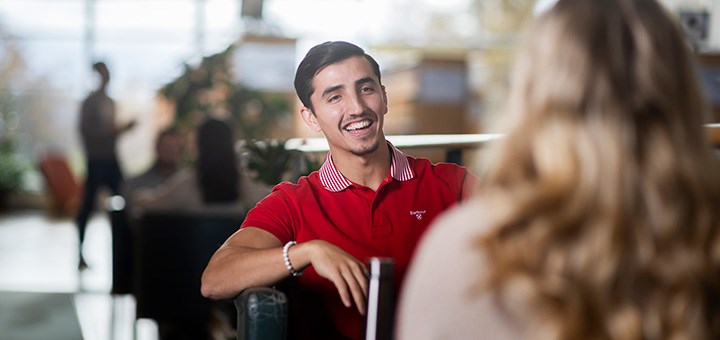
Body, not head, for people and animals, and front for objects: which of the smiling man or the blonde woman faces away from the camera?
the blonde woman

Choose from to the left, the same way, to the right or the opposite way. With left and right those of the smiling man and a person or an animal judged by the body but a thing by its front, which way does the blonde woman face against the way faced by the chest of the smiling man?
the opposite way

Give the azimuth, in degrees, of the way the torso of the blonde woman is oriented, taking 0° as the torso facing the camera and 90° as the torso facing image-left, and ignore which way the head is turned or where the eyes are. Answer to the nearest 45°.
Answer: approximately 180°

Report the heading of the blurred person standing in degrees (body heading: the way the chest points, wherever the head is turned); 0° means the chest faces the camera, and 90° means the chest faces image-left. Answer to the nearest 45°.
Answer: approximately 270°

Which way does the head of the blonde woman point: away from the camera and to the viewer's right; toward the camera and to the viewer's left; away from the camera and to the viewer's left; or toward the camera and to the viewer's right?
away from the camera and to the viewer's left

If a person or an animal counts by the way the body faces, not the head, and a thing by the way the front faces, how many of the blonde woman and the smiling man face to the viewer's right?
0

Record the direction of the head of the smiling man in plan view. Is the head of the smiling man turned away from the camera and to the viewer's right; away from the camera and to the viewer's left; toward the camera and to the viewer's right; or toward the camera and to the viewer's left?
toward the camera and to the viewer's right

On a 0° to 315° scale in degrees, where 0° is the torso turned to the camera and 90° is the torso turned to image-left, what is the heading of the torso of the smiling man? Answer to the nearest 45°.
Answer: approximately 0°

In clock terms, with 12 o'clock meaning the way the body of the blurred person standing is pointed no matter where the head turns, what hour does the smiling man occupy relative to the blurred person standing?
The smiling man is roughly at 3 o'clock from the blurred person standing.
